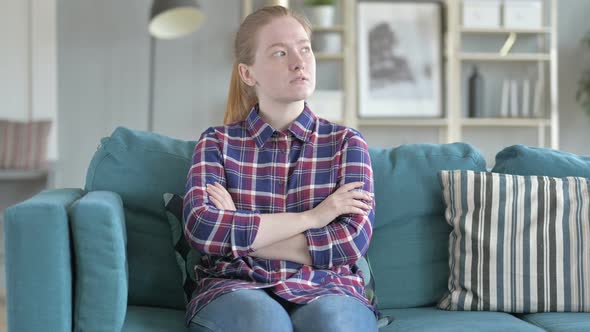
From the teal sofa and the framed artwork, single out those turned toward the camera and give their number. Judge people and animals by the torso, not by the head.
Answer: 2

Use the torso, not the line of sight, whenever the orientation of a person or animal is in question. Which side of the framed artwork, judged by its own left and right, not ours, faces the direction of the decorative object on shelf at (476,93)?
left

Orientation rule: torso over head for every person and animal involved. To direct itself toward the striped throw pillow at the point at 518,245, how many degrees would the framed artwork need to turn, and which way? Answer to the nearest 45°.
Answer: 0° — it already faces it

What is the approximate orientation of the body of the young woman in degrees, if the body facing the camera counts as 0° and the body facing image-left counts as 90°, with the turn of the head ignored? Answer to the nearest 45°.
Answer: approximately 0°

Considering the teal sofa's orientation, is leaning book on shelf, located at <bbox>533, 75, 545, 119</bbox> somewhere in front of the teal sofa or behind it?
behind

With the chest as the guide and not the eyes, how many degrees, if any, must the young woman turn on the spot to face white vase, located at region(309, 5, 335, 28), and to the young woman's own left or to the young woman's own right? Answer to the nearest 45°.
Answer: approximately 180°

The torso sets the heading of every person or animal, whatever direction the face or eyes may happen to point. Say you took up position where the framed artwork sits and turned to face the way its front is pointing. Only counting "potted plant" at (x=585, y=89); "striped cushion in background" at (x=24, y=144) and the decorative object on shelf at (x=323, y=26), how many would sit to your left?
1

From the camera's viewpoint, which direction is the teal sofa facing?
toward the camera

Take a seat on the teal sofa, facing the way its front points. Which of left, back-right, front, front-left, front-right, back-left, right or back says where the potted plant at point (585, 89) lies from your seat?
back-left

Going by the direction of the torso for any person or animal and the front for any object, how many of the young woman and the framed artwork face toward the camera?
2

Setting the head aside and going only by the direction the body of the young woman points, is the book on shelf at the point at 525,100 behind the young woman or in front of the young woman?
behind

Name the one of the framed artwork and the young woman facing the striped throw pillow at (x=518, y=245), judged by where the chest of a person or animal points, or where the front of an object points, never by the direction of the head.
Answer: the framed artwork
